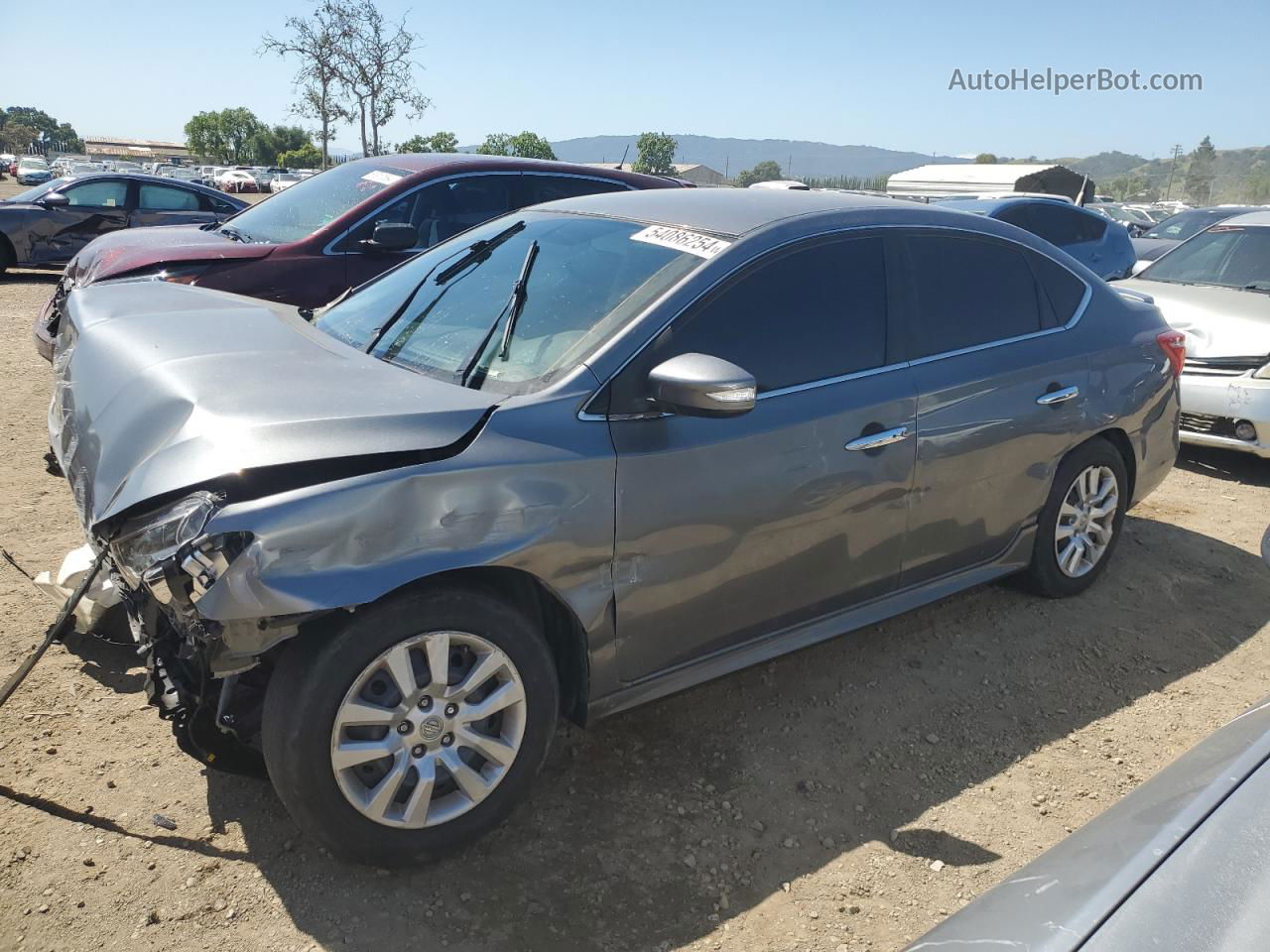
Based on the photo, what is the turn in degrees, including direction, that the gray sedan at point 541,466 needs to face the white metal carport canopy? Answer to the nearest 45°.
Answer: approximately 135° to its right

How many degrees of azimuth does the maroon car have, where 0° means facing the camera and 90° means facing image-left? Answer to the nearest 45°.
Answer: approximately 45°

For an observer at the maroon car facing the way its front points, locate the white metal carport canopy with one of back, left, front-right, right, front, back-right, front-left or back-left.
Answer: back

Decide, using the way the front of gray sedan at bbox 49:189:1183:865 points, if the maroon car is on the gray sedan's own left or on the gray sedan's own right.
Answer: on the gray sedan's own right

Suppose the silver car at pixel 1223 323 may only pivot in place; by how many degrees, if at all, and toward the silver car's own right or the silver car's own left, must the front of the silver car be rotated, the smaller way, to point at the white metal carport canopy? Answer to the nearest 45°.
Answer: approximately 135° to the silver car's own right

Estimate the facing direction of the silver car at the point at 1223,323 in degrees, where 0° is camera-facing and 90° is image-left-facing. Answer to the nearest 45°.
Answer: approximately 45°

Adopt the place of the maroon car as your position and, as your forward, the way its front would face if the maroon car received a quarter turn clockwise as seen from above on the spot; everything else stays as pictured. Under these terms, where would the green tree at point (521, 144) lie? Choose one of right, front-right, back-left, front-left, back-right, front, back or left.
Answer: front-right

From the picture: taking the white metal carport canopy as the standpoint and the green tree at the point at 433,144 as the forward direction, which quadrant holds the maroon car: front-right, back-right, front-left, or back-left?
back-left

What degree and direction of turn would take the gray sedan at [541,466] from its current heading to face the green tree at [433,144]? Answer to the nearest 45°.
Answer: approximately 135° to its right

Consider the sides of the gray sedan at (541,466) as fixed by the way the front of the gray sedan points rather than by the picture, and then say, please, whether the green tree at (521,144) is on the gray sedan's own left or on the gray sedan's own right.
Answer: on the gray sedan's own right

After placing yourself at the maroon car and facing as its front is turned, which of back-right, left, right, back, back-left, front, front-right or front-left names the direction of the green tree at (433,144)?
back-right
